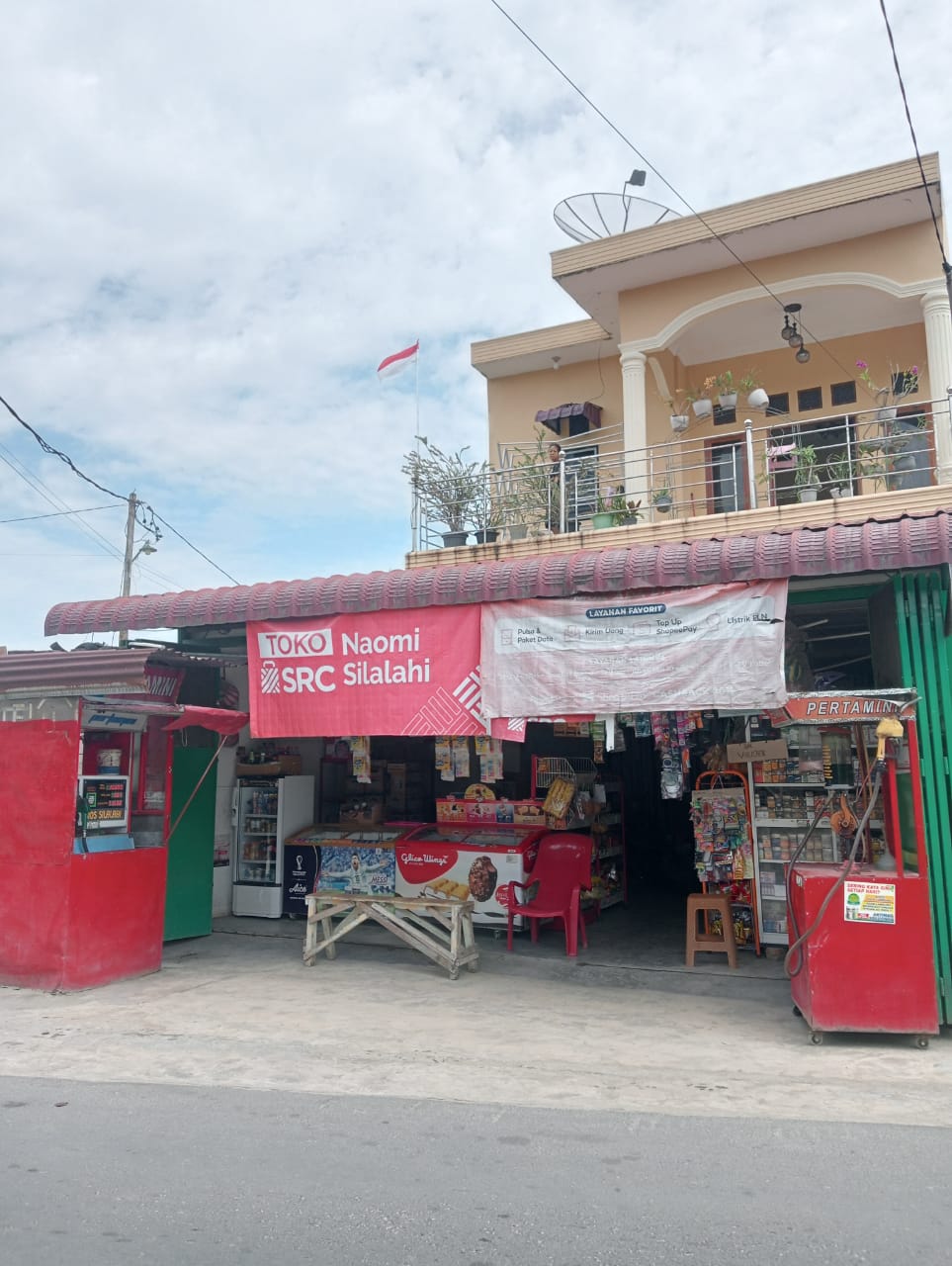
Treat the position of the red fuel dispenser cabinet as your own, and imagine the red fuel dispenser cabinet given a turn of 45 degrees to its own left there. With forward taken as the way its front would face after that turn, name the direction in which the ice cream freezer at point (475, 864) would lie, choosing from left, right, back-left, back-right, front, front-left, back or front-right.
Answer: back

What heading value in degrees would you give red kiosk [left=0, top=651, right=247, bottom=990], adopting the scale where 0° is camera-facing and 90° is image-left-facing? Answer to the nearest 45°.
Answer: approximately 315°

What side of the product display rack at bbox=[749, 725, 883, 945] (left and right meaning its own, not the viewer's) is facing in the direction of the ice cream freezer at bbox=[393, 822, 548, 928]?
right

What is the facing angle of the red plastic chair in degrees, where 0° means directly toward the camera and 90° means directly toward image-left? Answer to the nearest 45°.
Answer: approximately 45°

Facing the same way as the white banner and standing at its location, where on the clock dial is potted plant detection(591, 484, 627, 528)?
The potted plant is roughly at 6 o'clock from the white banner.

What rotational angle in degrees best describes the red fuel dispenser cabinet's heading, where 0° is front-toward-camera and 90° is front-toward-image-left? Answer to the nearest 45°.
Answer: approximately 0°

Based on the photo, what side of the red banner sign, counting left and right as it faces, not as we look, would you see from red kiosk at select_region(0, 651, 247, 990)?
right
